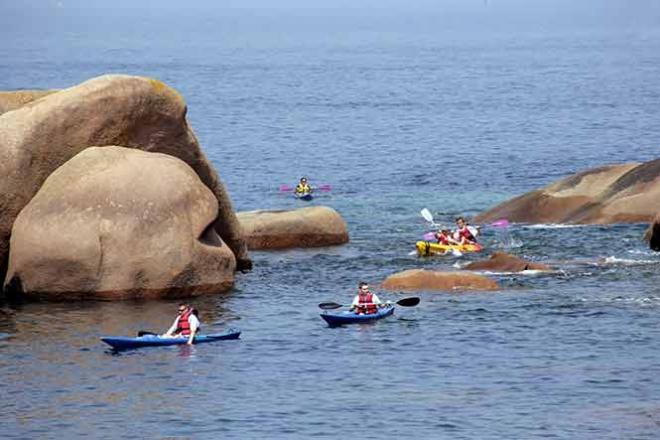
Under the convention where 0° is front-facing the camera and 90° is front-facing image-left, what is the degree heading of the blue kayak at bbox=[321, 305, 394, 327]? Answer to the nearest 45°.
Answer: approximately 45°

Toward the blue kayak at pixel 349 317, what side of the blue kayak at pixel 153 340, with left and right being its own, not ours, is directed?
back

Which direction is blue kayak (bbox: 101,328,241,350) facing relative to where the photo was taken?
to the viewer's left

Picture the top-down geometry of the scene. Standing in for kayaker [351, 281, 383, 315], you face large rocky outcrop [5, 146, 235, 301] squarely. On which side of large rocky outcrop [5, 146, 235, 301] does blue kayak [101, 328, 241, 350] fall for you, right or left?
left

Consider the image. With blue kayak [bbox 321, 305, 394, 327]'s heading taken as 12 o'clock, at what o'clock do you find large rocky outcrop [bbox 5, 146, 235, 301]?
The large rocky outcrop is roughly at 2 o'clock from the blue kayak.

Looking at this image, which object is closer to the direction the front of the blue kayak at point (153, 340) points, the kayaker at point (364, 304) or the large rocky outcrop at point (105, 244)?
the large rocky outcrop
